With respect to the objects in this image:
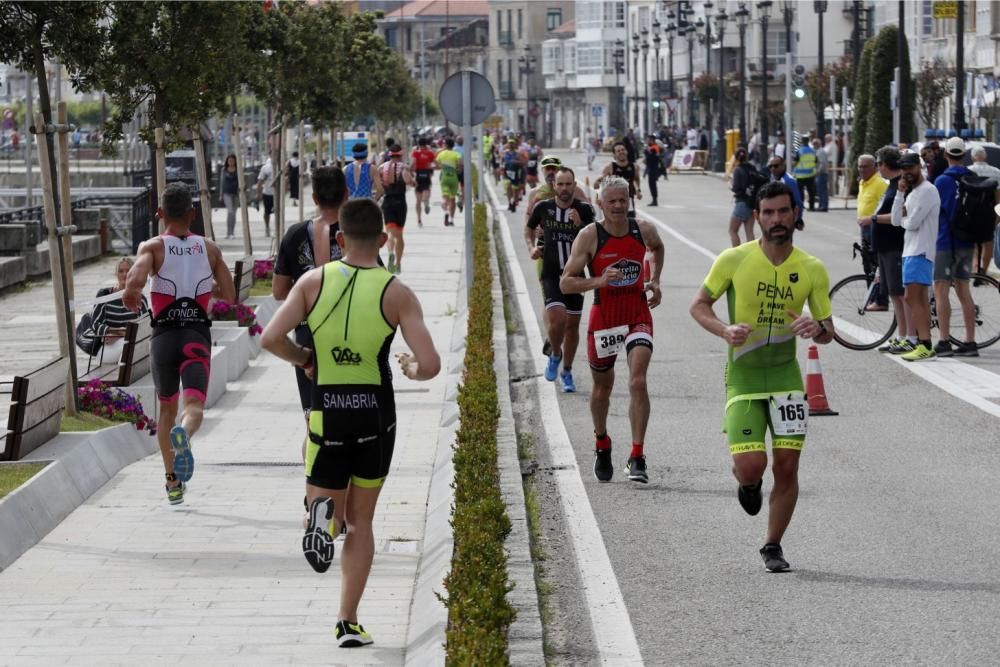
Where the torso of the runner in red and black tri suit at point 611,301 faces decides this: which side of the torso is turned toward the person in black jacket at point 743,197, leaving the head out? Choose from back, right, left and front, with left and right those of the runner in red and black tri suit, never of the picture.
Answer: back

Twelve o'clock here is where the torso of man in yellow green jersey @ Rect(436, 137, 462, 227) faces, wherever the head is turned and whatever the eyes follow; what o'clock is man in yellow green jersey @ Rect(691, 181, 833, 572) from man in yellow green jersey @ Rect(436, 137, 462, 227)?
man in yellow green jersey @ Rect(691, 181, 833, 572) is roughly at 6 o'clock from man in yellow green jersey @ Rect(436, 137, 462, 227).

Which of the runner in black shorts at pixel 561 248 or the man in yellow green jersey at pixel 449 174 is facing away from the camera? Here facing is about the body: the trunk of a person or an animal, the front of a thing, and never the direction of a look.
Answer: the man in yellow green jersey

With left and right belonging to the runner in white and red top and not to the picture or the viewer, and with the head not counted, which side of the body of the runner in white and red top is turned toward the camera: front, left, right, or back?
back

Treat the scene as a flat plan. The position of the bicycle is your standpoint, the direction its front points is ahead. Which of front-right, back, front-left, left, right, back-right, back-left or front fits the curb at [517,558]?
left

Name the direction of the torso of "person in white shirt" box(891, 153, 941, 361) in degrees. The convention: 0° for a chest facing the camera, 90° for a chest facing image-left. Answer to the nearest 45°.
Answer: approximately 45°

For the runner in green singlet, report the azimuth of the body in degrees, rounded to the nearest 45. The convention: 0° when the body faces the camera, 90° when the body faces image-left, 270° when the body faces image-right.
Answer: approximately 180°

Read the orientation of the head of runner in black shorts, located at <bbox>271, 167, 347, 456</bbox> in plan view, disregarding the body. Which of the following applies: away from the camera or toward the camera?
away from the camera

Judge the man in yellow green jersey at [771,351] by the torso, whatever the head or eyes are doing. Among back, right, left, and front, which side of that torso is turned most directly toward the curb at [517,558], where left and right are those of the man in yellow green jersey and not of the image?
right

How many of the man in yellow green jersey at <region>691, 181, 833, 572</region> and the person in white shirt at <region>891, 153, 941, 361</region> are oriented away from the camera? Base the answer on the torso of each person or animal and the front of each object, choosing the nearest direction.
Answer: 0

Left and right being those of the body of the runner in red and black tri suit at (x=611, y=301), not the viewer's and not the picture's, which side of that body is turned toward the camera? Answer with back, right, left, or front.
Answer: front

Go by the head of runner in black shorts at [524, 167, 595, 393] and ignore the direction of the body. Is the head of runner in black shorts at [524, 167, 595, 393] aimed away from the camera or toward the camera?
toward the camera

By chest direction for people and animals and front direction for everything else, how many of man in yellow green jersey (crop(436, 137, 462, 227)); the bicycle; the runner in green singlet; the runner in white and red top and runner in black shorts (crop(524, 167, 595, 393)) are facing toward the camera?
1

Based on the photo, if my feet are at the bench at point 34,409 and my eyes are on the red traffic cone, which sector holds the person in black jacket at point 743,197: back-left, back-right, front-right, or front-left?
front-left

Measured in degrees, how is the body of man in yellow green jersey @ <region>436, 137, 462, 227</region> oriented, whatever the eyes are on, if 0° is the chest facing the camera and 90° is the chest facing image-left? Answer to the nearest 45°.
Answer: approximately 180°

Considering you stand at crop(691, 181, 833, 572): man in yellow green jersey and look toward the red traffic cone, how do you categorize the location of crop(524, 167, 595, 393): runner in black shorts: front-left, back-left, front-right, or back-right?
front-left

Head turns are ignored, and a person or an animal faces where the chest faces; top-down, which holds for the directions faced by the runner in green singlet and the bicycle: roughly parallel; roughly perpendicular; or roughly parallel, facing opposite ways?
roughly perpendicular
